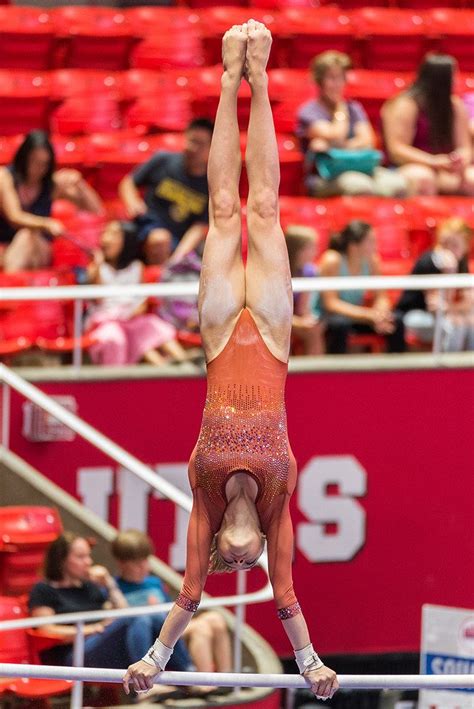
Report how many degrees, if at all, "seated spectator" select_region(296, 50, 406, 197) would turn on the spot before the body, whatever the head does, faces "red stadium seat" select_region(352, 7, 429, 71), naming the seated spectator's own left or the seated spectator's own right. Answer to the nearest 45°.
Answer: approximately 135° to the seated spectator's own left

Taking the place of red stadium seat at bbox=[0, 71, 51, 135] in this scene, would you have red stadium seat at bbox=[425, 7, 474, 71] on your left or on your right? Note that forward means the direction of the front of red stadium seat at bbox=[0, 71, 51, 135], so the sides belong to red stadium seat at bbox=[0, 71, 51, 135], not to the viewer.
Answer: on your left

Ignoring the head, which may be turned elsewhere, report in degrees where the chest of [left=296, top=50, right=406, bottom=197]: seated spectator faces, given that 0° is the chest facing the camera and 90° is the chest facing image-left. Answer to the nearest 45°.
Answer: approximately 315°

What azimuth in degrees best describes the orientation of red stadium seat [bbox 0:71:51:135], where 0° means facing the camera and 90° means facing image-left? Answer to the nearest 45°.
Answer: approximately 0°

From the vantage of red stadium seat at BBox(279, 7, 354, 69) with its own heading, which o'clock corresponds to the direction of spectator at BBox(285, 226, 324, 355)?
The spectator is roughly at 12 o'clock from the red stadium seat.

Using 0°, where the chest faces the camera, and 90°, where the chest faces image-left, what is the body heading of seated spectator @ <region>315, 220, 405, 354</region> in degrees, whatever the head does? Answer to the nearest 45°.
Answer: approximately 315°

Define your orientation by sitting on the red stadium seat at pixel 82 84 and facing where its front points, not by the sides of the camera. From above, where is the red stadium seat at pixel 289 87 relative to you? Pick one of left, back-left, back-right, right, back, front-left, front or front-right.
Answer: left

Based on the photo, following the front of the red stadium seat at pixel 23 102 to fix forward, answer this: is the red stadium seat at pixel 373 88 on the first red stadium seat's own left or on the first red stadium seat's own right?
on the first red stadium seat's own left

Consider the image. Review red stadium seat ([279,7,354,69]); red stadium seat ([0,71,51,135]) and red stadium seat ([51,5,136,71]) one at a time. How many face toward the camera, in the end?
3

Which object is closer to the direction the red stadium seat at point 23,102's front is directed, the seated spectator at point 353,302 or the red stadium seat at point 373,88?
the seated spectator

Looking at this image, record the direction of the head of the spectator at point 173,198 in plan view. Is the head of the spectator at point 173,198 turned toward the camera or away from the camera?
toward the camera
